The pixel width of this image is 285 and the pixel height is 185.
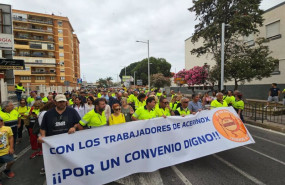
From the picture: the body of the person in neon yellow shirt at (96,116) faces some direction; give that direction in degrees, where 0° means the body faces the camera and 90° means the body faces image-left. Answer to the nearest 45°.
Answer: approximately 315°

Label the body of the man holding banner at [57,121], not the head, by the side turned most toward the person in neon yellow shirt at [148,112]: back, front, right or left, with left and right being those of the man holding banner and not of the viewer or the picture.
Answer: left

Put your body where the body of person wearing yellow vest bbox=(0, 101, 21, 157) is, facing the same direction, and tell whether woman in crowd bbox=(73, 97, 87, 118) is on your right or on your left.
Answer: on your left

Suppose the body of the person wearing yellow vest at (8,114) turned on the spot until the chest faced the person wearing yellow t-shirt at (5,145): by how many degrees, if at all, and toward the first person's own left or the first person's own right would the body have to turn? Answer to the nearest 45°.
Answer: approximately 45° to the first person's own right

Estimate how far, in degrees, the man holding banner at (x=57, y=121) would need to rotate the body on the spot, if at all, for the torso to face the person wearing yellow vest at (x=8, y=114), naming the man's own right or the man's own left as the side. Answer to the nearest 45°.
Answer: approximately 135° to the man's own right

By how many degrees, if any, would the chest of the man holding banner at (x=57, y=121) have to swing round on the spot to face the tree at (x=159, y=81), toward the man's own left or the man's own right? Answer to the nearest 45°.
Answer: approximately 135° to the man's own left
